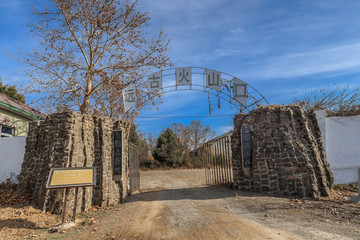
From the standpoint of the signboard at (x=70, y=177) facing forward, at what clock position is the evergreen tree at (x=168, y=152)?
The evergreen tree is roughly at 7 o'clock from the signboard.

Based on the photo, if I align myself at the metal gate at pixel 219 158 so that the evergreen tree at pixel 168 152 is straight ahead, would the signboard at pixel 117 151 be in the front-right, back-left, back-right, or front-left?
back-left

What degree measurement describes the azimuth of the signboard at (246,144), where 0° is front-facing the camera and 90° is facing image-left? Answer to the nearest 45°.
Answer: approximately 0°

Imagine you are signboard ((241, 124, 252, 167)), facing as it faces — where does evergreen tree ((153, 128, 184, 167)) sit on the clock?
The evergreen tree is roughly at 5 o'clock from the signboard.

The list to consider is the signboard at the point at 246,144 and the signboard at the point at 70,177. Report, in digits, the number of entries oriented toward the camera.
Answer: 2

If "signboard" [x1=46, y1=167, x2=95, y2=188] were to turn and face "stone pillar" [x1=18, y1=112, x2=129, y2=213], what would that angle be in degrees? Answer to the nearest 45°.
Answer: approximately 180°

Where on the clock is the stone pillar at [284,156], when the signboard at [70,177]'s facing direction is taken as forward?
The stone pillar is roughly at 9 o'clock from the signboard.
